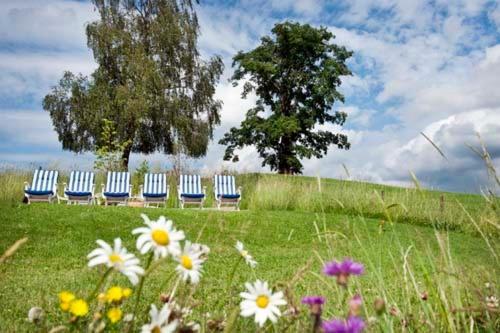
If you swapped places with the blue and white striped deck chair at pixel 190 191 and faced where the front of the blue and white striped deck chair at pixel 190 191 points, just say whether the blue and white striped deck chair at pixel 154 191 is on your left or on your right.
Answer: on your right

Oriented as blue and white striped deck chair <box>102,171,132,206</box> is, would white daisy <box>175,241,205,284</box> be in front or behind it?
in front

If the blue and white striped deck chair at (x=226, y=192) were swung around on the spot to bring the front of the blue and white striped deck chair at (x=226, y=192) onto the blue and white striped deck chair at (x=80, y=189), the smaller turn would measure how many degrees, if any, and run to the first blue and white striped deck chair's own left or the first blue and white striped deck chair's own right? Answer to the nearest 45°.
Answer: approximately 90° to the first blue and white striped deck chair's own right

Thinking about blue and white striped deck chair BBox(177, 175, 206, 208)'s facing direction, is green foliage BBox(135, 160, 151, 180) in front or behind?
behind

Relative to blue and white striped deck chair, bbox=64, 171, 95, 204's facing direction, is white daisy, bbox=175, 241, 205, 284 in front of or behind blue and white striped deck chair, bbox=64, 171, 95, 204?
in front

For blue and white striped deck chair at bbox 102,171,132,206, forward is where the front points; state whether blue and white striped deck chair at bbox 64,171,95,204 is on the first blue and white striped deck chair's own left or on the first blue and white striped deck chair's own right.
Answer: on the first blue and white striped deck chair's own right

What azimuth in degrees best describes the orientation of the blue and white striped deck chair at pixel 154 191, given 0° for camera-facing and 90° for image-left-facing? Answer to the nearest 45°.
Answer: approximately 0°
